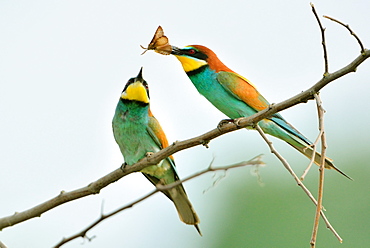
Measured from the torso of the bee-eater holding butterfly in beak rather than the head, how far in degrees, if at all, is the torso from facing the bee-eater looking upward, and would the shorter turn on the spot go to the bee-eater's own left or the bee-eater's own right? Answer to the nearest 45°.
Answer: approximately 45° to the bee-eater's own left

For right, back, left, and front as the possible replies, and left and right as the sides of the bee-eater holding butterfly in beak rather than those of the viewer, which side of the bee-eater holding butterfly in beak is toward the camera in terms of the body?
left

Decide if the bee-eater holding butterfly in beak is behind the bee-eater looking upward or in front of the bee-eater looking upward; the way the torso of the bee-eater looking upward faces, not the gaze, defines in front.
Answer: behind

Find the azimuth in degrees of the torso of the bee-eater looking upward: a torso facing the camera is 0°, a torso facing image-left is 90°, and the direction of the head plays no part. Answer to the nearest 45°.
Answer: approximately 45°
